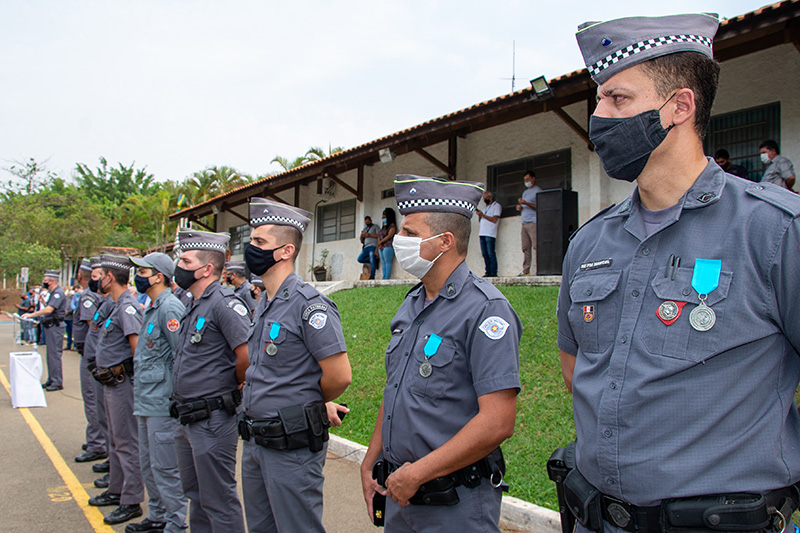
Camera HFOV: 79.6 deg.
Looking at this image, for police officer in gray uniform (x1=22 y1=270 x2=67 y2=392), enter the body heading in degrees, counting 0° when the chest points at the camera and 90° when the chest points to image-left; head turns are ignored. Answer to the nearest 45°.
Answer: approximately 90°

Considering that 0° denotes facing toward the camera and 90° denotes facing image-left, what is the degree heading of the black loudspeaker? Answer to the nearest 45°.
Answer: approximately 45°

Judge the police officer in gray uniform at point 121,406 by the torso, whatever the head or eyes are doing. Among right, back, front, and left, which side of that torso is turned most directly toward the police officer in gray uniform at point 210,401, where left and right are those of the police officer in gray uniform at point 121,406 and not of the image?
left

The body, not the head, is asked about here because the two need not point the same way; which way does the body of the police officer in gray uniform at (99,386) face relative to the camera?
to the viewer's left

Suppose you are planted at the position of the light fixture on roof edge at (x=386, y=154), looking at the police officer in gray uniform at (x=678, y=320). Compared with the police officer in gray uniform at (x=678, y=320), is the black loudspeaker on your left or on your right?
left

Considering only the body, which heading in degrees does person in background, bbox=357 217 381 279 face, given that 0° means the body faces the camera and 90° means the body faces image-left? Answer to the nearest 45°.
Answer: approximately 45°
